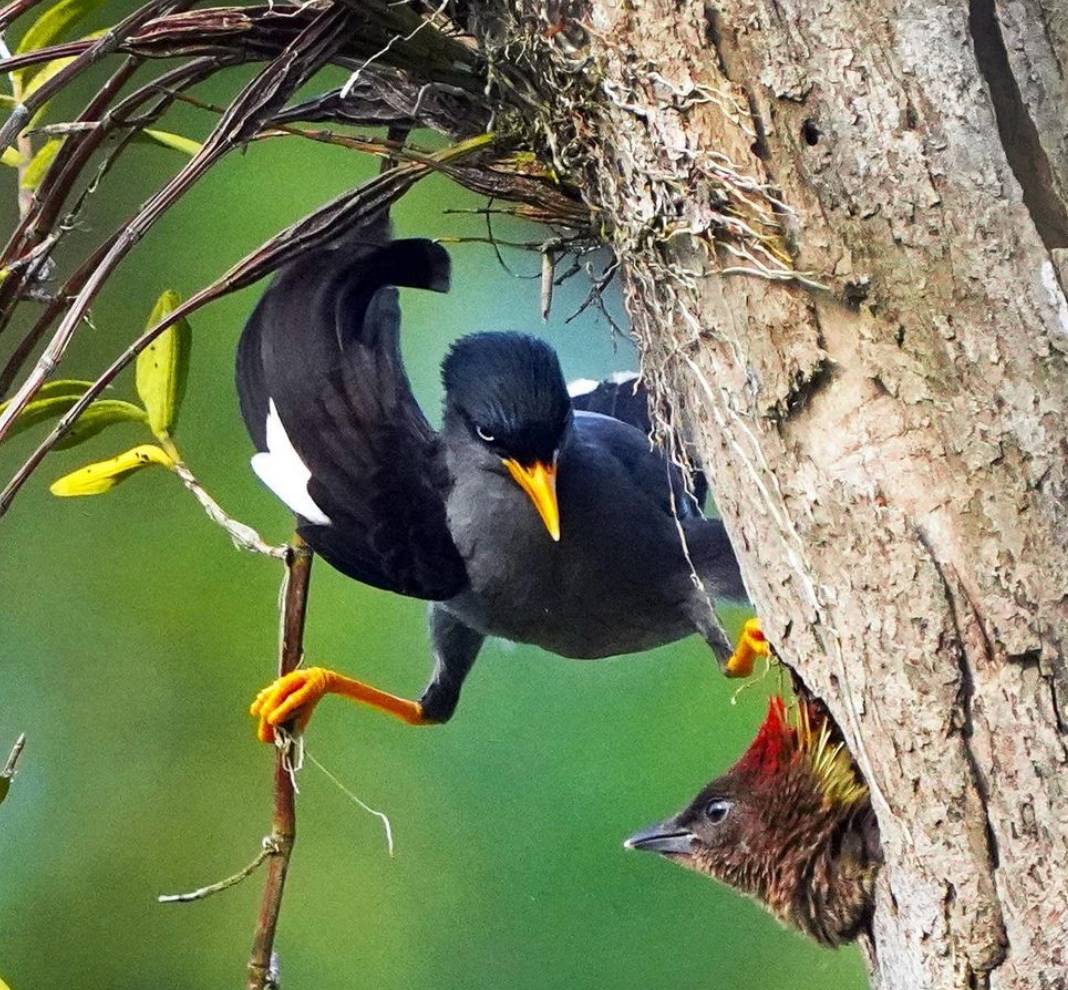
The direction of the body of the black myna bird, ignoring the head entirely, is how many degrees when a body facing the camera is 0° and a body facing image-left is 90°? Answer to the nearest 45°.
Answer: approximately 0°
